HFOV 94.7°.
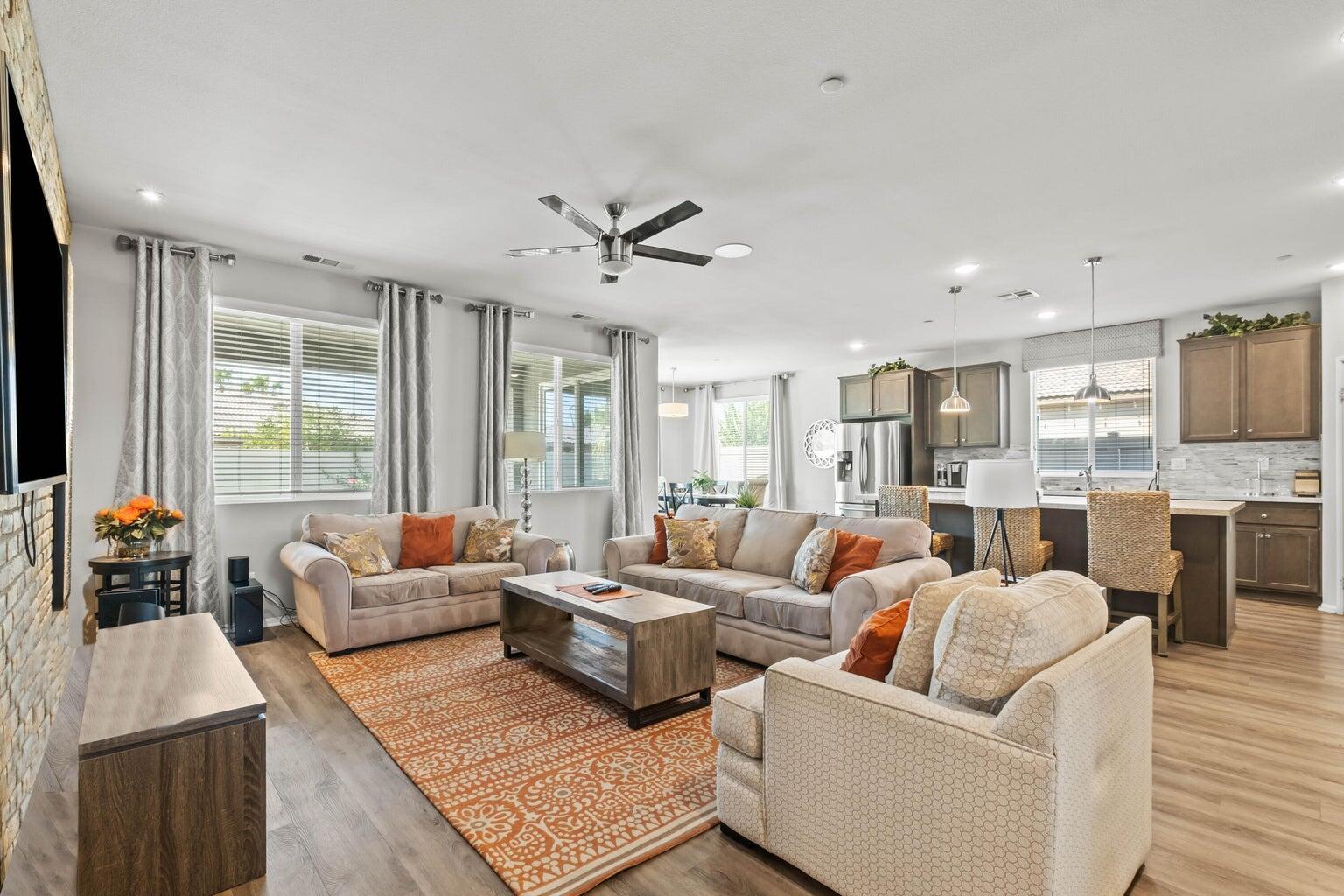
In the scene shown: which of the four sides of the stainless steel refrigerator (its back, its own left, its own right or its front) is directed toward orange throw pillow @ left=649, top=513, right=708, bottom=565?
front

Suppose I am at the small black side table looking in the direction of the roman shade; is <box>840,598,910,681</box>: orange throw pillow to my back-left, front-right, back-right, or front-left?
front-right

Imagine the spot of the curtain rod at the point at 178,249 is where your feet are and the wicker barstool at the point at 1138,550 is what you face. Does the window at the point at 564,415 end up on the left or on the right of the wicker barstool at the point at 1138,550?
left

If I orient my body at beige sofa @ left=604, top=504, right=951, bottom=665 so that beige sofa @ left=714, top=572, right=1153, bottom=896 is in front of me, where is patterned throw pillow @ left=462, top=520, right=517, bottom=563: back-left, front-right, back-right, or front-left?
back-right

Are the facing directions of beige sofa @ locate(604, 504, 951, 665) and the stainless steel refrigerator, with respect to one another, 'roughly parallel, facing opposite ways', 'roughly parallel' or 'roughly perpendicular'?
roughly parallel

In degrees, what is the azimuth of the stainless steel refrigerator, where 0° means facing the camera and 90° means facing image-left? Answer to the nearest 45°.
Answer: approximately 45°

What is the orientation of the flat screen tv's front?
to the viewer's right

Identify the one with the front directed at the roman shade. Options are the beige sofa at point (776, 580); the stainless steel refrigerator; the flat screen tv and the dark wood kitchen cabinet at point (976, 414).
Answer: the flat screen tv

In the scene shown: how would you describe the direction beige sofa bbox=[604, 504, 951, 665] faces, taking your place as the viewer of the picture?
facing the viewer and to the left of the viewer

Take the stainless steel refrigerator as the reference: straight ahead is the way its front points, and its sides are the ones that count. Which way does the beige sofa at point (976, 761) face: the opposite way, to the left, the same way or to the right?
to the right

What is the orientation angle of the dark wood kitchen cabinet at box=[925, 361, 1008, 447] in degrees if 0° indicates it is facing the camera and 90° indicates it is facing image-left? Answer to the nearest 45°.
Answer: approximately 45°

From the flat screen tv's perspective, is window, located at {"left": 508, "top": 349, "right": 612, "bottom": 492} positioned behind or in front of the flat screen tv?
in front

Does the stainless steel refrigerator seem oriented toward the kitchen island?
no

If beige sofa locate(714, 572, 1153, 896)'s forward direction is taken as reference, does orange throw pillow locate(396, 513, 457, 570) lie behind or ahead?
ahead

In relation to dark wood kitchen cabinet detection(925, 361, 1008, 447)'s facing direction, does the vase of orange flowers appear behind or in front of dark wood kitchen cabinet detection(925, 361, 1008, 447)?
in front

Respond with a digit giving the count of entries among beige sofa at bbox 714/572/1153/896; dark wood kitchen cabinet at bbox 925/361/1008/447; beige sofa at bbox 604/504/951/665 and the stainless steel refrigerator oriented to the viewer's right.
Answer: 0

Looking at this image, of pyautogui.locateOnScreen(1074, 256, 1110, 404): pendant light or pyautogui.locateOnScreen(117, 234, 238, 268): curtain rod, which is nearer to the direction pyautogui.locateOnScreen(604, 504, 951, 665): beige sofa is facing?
the curtain rod

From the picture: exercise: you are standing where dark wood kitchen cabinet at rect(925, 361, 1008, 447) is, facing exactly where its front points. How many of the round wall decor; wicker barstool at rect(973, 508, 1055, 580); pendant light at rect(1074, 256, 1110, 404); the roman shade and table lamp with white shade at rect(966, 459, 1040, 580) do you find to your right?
1

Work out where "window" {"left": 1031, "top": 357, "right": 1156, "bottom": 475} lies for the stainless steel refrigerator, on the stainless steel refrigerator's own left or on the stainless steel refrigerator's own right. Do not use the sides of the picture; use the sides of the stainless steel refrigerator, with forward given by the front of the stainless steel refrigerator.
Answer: on the stainless steel refrigerator's own left

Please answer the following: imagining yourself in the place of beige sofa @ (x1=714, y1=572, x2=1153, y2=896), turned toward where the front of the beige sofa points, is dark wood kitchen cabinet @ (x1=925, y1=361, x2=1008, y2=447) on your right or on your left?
on your right

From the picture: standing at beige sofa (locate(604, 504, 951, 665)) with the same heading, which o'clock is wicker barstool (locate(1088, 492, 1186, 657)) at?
The wicker barstool is roughly at 7 o'clock from the beige sofa.
